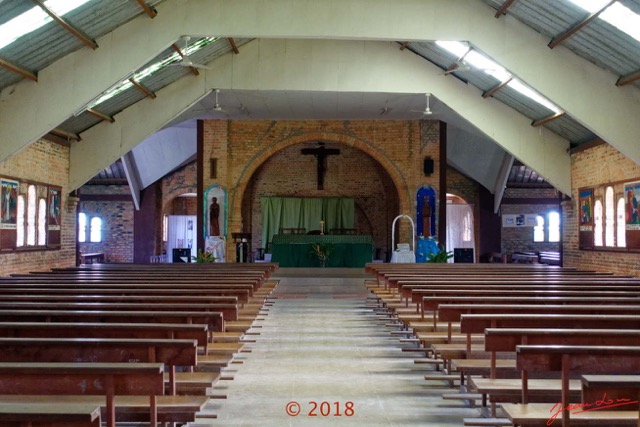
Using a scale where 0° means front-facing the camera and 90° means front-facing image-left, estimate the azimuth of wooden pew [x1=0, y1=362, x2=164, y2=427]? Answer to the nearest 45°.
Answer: approximately 180°

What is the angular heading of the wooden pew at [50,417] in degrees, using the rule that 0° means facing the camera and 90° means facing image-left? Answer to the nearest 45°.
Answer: approximately 180°

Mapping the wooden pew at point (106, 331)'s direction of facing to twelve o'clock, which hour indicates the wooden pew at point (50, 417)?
the wooden pew at point (50, 417) is roughly at 6 o'clock from the wooden pew at point (106, 331).

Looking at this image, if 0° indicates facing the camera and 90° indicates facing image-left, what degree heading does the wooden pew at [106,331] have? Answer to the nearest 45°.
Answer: approximately 180°

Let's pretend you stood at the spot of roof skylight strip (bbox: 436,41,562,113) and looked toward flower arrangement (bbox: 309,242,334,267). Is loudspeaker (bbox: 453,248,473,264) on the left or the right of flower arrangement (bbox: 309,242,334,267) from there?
right

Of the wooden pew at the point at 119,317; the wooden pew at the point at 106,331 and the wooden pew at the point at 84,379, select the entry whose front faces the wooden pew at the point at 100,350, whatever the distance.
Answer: the wooden pew at the point at 84,379

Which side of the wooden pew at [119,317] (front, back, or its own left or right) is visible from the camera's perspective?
back

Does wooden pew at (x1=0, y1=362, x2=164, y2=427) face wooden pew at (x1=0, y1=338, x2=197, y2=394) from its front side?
yes

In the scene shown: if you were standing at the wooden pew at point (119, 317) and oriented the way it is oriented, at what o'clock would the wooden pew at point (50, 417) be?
the wooden pew at point (50, 417) is roughly at 6 o'clock from the wooden pew at point (119, 317).

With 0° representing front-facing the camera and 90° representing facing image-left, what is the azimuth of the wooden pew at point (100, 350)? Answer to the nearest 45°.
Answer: approximately 180°
